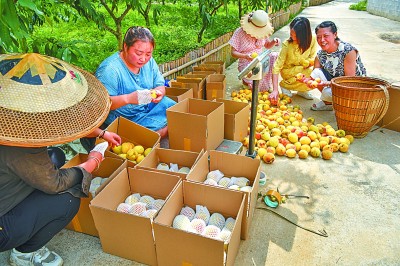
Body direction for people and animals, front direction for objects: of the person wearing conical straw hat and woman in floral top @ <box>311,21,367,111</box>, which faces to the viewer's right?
the person wearing conical straw hat

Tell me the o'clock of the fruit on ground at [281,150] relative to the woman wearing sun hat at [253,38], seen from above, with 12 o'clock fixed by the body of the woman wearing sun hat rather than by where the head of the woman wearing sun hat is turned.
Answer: The fruit on ground is roughly at 1 o'clock from the woman wearing sun hat.

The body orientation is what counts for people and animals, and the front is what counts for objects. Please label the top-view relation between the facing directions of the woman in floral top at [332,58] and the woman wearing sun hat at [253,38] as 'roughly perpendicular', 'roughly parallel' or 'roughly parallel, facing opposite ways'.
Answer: roughly perpendicular

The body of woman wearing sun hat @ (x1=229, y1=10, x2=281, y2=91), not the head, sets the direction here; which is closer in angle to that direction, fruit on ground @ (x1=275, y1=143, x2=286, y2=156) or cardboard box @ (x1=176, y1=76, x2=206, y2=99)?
the fruit on ground

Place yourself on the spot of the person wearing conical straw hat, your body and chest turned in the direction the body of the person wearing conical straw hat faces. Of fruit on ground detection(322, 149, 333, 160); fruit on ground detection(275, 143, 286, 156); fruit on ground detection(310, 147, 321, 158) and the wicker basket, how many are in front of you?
4

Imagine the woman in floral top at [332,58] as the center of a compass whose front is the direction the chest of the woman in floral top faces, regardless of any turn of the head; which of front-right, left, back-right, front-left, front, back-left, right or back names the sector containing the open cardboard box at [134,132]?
front

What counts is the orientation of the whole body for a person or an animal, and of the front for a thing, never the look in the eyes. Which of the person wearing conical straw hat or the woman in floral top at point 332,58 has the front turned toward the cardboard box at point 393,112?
the person wearing conical straw hat

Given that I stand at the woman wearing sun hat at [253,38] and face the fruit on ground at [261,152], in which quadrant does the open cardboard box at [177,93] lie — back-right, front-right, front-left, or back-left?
front-right

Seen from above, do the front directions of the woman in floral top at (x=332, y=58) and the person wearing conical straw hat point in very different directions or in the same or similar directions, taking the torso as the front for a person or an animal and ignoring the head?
very different directions

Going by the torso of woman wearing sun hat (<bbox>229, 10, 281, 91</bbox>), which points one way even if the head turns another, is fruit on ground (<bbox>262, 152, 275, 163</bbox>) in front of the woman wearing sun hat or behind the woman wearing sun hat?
in front

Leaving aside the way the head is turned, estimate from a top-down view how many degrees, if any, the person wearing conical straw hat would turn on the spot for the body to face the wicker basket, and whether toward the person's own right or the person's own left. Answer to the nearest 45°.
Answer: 0° — they already face it

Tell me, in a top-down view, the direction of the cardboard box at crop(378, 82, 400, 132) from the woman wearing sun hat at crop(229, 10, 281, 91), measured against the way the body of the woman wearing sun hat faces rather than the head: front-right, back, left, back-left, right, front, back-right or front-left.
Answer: front

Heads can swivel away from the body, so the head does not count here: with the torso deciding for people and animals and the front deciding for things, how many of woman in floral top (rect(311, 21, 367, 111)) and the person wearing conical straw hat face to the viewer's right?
1

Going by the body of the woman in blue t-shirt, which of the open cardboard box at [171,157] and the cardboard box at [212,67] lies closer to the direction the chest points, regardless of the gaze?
the open cardboard box

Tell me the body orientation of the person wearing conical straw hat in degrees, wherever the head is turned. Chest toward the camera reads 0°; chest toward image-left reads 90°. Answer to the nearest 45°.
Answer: approximately 270°

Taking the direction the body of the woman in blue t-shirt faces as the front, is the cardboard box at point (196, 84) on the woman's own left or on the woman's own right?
on the woman's own left
